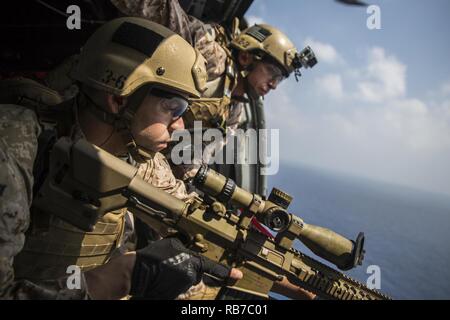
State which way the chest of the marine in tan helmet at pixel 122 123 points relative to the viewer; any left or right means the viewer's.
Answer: facing to the right of the viewer

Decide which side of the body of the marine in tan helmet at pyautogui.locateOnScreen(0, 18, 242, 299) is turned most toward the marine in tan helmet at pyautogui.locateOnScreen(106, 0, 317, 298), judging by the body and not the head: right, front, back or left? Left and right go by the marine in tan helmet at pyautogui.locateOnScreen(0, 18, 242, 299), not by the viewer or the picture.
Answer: left
